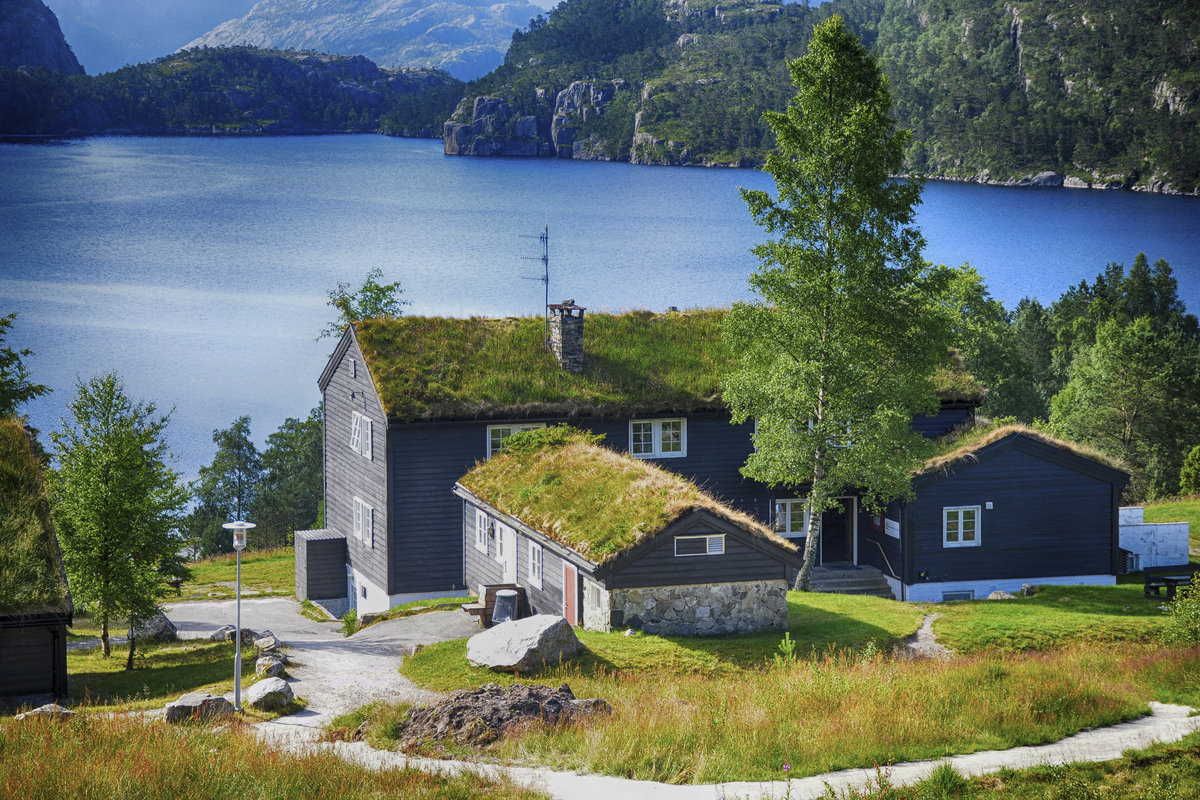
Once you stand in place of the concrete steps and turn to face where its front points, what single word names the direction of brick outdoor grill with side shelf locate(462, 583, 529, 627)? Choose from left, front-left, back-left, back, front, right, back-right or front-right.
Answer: front-right

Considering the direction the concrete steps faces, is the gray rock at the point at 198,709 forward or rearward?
forward

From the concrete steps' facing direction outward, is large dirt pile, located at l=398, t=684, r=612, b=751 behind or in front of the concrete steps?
in front

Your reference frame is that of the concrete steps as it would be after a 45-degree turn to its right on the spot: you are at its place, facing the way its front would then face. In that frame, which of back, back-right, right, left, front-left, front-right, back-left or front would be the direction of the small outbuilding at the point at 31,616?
front

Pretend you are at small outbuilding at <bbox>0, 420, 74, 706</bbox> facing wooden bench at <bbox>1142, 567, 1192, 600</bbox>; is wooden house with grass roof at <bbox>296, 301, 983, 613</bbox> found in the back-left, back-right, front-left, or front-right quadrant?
front-left

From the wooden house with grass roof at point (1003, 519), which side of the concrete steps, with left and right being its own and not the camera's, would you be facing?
left

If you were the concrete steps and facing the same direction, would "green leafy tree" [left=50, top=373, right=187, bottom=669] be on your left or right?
on your right

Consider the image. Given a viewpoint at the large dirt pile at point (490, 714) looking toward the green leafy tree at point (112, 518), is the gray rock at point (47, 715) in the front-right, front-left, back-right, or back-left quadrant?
front-left

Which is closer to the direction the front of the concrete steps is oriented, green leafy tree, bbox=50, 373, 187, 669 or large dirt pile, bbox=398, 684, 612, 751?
the large dirt pile

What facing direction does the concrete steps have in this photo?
toward the camera
